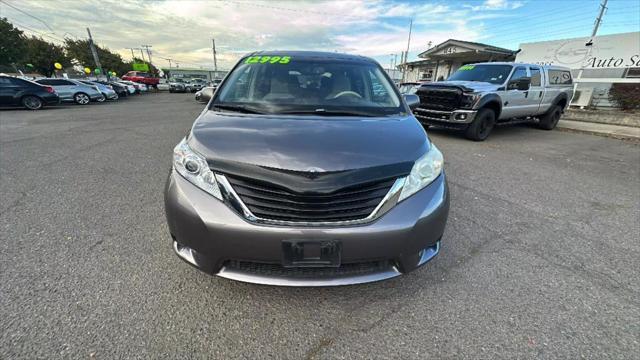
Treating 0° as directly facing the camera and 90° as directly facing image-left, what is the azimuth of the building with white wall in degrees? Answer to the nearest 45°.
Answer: approximately 45°

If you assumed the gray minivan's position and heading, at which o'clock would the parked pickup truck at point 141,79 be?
The parked pickup truck is roughly at 5 o'clock from the gray minivan.

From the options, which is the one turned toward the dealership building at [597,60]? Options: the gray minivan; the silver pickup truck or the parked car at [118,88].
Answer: the parked car

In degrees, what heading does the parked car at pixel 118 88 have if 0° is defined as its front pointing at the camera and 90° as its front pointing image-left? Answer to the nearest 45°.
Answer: approximately 315°

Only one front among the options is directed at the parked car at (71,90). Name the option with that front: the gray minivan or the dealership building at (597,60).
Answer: the dealership building

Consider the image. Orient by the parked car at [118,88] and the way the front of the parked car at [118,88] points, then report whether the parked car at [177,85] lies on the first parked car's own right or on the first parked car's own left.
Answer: on the first parked car's own left
